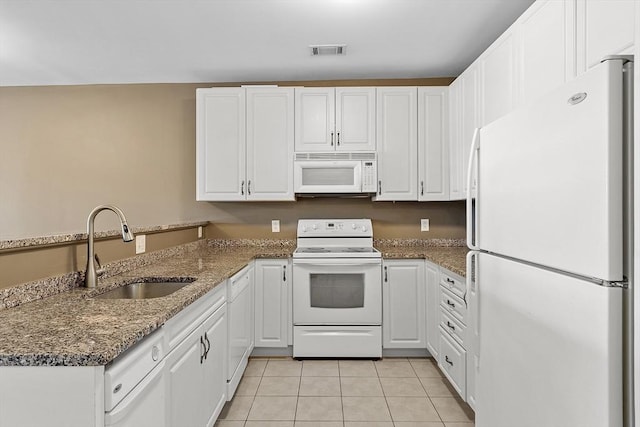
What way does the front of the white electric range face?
toward the camera

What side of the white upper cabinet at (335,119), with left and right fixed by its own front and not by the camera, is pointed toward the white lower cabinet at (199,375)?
front

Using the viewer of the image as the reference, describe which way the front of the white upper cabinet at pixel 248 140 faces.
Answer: facing the viewer

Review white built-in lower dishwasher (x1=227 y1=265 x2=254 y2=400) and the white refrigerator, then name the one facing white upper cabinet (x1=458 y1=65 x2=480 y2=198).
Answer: the white built-in lower dishwasher

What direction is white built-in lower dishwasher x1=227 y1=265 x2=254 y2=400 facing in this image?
to the viewer's right

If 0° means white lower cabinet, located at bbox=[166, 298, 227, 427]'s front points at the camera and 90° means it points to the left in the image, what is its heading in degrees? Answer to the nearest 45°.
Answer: approximately 315°

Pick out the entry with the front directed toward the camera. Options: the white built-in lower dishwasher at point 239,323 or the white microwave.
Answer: the white microwave

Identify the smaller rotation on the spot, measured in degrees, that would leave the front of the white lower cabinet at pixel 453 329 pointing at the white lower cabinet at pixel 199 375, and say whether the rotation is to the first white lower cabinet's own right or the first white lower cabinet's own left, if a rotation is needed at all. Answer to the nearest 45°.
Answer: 0° — it already faces it

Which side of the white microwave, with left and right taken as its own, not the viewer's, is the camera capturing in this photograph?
front

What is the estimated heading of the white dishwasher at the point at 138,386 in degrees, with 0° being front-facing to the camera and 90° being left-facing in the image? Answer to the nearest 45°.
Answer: approximately 315°

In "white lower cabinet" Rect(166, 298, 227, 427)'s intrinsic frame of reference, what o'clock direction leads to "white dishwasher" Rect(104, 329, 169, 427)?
The white dishwasher is roughly at 2 o'clock from the white lower cabinet.

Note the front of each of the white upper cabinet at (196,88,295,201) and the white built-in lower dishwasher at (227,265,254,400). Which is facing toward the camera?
the white upper cabinet

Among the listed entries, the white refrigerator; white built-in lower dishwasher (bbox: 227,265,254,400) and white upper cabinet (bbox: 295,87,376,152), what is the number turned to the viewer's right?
1

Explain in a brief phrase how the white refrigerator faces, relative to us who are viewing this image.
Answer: facing the viewer and to the left of the viewer

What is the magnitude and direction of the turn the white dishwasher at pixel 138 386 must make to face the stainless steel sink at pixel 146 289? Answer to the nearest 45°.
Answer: approximately 135° to its left

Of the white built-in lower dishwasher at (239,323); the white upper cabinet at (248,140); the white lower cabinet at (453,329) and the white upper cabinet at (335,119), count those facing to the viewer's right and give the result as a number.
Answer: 1
